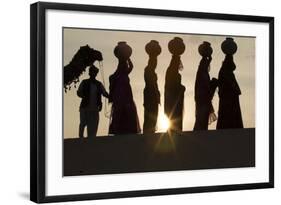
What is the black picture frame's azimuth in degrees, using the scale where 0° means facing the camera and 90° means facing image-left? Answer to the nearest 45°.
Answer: approximately 315°
